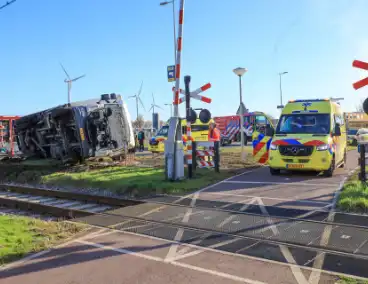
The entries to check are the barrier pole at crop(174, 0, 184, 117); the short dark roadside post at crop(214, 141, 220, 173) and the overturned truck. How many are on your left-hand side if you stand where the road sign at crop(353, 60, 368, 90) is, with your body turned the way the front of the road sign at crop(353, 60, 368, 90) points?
0

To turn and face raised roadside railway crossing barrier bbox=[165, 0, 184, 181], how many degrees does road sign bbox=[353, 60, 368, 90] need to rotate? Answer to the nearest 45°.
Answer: approximately 90° to its right

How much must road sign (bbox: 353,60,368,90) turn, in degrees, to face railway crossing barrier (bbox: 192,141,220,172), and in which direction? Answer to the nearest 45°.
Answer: approximately 135° to its right

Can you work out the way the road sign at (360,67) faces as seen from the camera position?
facing the viewer

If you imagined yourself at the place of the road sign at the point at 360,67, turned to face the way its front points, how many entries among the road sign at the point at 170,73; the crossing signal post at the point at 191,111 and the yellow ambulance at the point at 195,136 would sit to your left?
0

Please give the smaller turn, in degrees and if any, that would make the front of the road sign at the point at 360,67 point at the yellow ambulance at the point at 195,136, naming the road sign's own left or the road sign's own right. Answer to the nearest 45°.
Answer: approximately 135° to the road sign's own right

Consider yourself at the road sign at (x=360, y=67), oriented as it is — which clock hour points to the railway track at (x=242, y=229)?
The railway track is roughly at 1 o'clock from the road sign.

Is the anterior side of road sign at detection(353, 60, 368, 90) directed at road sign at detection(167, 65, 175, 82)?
no

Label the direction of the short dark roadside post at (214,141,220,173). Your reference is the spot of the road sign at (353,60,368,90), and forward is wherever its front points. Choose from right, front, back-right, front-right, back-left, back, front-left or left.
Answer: back-right

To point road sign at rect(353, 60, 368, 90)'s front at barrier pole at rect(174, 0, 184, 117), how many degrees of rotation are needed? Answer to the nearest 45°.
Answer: approximately 90° to its right
